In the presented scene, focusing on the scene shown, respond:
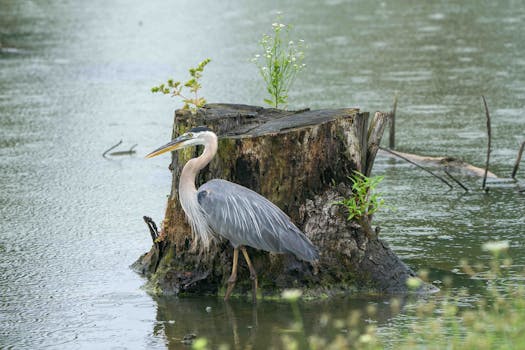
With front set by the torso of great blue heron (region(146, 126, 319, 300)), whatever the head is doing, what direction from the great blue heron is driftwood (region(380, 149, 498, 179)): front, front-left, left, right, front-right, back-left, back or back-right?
back-right

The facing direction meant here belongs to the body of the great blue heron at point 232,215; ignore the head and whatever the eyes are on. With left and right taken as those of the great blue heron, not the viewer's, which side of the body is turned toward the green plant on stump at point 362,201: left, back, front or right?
back

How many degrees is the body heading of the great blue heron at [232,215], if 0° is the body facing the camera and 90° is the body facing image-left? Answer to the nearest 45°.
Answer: approximately 90°

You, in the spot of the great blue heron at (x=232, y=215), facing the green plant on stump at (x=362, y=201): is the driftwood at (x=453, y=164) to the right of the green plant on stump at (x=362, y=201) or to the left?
left
